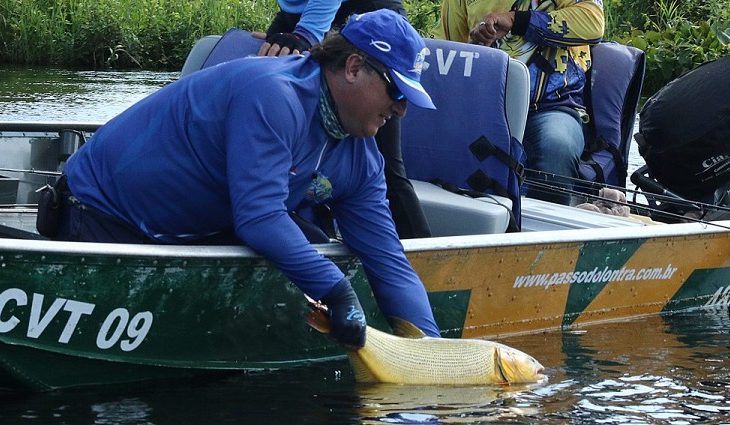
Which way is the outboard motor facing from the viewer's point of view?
to the viewer's left

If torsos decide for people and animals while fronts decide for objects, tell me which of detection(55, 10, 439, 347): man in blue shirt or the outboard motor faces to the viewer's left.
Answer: the outboard motor

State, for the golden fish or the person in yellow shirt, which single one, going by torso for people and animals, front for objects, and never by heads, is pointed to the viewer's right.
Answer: the golden fish

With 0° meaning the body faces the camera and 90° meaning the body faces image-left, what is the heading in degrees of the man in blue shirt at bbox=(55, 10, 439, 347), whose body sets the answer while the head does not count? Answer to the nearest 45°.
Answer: approximately 315°

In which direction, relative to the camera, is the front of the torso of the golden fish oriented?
to the viewer's right

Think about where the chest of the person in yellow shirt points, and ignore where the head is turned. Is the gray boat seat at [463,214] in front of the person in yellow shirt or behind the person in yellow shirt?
in front

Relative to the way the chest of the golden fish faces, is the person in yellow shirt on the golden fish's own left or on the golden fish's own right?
on the golden fish's own left

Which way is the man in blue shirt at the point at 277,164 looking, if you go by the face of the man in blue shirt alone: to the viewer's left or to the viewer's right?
to the viewer's right

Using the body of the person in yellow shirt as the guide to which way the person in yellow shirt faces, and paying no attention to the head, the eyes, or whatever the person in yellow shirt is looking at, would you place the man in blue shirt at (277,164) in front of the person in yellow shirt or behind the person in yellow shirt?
in front

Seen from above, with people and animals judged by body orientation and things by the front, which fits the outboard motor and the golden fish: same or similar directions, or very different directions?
very different directions

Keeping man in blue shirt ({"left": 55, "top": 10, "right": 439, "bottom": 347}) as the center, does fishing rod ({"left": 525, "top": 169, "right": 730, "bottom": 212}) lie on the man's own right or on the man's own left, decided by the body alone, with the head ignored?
on the man's own left

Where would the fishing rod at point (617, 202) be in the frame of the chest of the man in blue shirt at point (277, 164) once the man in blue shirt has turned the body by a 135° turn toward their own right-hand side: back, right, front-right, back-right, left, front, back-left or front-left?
back-right
